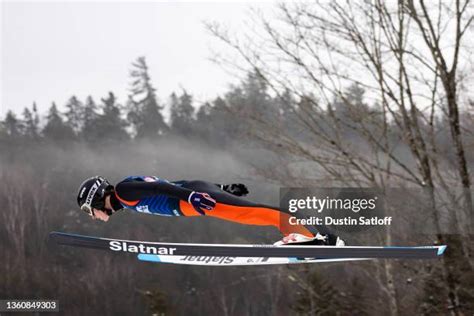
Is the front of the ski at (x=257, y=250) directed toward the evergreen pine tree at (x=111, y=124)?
no

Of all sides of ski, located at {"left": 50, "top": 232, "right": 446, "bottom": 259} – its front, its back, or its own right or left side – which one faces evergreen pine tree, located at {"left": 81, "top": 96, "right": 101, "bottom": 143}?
right

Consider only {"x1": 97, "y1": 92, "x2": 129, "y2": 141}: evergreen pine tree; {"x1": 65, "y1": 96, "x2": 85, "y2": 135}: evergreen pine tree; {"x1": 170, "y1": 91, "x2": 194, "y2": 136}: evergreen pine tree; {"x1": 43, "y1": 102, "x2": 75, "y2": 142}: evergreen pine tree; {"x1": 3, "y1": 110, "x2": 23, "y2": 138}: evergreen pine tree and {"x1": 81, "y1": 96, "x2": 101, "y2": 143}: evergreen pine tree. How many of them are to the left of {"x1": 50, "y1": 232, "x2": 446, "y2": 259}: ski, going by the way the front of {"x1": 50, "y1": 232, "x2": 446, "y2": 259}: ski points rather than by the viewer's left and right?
0

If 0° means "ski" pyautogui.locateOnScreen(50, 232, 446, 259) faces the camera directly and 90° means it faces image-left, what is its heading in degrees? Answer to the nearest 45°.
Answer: approximately 90°

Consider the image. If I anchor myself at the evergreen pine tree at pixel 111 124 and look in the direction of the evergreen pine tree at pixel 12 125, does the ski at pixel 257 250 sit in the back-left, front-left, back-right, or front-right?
back-left

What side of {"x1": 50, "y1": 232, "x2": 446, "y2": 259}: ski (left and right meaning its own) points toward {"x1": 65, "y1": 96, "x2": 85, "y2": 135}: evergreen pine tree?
right

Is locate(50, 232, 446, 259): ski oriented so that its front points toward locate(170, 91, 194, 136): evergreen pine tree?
no

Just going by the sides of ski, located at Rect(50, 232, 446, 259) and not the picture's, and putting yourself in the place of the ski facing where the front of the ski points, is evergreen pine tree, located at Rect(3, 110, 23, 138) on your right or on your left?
on your right

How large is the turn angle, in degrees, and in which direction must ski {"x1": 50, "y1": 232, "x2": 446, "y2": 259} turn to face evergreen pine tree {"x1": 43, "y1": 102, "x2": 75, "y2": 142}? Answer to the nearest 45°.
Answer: approximately 90° to its right

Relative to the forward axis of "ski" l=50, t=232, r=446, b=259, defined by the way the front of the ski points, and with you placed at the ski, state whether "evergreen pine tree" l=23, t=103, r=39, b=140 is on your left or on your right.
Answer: on your right

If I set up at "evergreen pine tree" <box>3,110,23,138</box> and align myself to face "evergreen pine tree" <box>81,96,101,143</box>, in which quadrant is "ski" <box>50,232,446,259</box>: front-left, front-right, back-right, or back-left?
front-right

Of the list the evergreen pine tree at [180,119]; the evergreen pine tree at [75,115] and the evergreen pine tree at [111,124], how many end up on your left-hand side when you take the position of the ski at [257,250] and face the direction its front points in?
0

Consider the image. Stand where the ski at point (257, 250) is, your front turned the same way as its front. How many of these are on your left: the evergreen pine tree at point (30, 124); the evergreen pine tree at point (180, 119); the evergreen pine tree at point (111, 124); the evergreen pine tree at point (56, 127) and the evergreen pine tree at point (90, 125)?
0
